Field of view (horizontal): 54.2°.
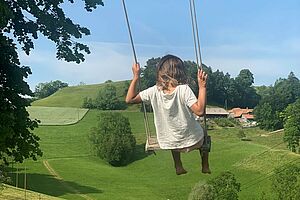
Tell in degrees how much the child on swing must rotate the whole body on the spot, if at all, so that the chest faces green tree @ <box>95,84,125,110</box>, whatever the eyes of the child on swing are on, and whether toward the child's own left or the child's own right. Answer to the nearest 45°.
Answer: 0° — they already face it

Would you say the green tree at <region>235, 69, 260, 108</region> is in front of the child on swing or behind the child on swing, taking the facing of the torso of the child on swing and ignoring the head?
in front

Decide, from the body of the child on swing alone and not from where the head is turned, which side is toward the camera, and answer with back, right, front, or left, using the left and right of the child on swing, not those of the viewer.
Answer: back
